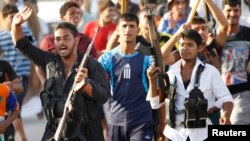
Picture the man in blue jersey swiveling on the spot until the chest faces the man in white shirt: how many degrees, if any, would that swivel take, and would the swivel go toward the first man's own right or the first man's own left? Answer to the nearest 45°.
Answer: approximately 45° to the first man's own left

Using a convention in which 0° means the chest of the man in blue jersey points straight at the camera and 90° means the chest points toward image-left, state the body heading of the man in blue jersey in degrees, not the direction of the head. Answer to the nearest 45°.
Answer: approximately 0°

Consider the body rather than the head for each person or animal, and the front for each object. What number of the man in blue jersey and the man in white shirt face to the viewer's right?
0

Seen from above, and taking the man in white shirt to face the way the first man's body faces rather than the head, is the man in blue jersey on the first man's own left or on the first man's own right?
on the first man's own right

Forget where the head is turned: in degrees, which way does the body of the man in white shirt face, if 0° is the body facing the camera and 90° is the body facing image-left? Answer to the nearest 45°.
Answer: approximately 45°
